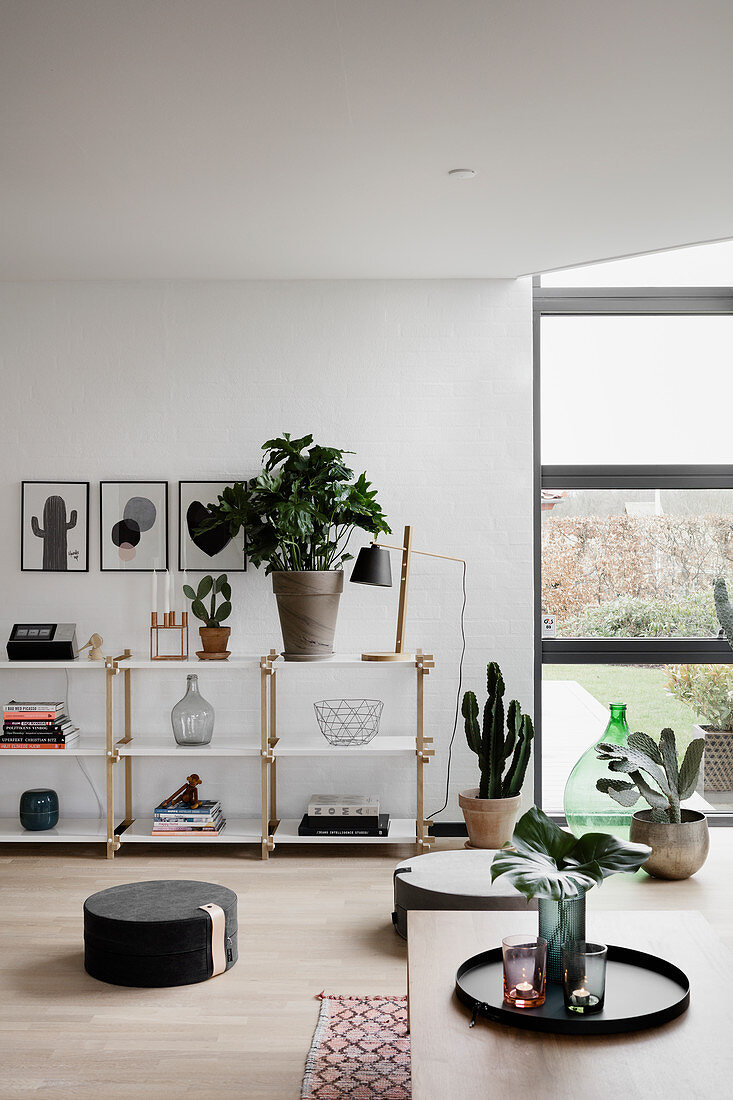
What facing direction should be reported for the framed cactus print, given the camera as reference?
facing the viewer

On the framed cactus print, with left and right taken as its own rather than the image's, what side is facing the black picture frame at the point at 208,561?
left

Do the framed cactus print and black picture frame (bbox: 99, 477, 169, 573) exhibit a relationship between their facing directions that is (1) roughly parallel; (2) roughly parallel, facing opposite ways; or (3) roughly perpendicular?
roughly parallel

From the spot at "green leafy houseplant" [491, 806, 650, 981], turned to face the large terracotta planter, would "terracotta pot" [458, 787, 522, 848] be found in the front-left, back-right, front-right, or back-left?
front-right

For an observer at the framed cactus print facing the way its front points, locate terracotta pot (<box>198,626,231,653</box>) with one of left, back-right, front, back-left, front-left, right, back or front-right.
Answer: front-left

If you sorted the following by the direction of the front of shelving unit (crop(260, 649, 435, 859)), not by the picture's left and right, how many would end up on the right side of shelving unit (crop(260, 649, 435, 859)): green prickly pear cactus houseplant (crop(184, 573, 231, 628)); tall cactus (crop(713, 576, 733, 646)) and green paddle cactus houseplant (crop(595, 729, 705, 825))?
1

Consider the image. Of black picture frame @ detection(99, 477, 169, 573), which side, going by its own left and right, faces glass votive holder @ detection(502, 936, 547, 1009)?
front

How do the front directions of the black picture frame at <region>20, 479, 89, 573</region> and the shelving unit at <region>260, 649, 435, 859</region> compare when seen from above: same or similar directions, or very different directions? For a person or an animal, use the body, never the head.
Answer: same or similar directions

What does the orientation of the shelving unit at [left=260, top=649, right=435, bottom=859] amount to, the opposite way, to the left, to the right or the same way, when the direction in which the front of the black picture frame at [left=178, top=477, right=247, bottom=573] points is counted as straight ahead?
the same way

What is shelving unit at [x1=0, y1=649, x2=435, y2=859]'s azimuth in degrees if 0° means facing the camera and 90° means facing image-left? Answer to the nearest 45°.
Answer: approximately 0°

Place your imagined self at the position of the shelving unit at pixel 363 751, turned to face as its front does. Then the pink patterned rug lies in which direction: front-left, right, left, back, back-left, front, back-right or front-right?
front

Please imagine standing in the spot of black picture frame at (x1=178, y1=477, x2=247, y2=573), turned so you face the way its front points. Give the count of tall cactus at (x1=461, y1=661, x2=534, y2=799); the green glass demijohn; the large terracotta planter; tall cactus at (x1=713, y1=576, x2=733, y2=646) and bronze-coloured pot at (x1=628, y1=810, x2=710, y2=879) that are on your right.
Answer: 0

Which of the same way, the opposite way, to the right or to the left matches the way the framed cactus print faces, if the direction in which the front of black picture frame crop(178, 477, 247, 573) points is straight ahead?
the same way

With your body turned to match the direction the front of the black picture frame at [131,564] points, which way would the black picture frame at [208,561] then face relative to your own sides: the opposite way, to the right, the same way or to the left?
the same way

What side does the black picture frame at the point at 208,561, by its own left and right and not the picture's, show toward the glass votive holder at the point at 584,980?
front
